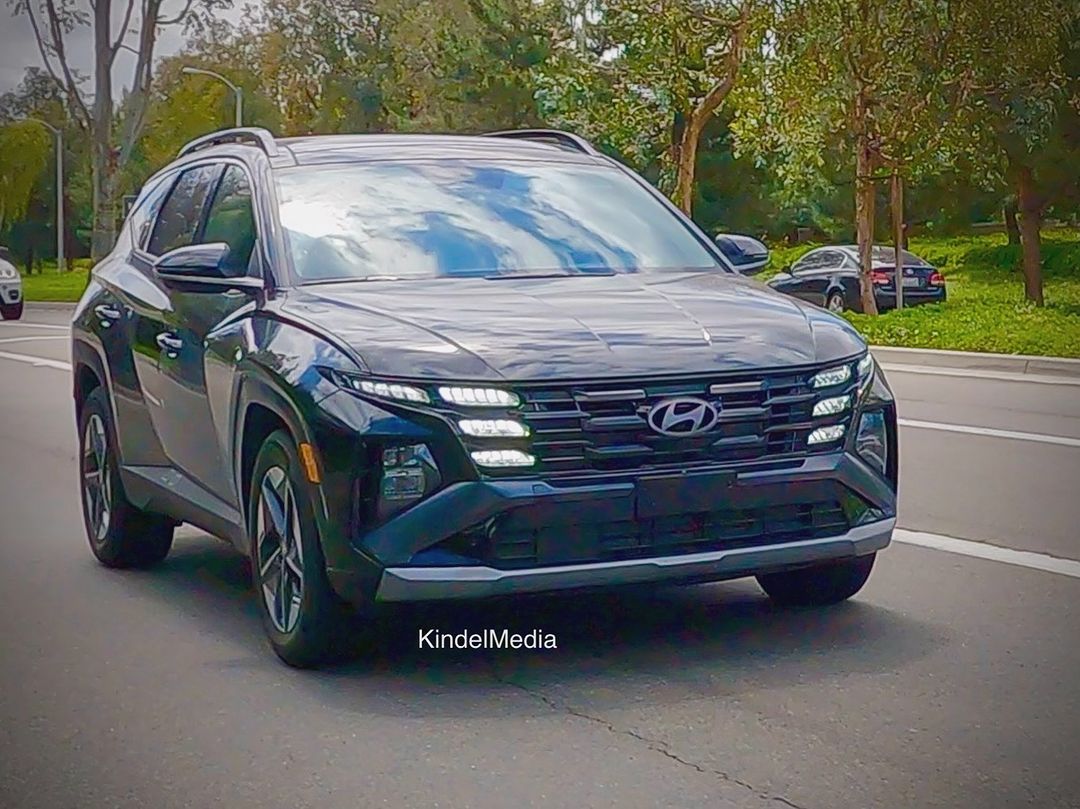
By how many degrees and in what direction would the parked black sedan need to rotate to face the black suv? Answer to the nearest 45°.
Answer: approximately 135° to its left

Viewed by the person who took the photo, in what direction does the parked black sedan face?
facing away from the viewer and to the left of the viewer

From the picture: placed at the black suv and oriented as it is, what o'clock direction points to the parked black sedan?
The parked black sedan is roughly at 8 o'clock from the black suv.

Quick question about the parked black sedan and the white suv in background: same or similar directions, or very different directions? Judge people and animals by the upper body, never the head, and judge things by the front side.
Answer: very different directions

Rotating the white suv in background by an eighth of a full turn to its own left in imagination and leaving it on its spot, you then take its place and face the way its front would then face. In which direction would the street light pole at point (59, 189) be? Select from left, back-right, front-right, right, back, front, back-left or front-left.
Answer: left

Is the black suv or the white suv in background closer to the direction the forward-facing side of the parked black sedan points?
the white suv in background

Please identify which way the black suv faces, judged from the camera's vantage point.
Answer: facing the viewer and to the right of the viewer

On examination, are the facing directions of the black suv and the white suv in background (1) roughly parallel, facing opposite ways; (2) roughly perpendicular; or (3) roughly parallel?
roughly parallel

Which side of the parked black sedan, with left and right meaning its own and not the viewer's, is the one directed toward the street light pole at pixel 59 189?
front

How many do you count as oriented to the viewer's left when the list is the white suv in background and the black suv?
0

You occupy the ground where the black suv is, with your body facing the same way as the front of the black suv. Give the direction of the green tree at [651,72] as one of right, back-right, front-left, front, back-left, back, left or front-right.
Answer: back-left

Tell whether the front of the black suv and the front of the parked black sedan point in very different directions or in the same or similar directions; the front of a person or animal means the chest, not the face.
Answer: very different directions

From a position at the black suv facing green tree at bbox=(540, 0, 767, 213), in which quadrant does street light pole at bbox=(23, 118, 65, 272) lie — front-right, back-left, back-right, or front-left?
front-left

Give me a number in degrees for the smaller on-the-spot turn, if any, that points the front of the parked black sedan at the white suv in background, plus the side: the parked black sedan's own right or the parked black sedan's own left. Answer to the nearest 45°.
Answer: approximately 45° to the parked black sedan's own left
